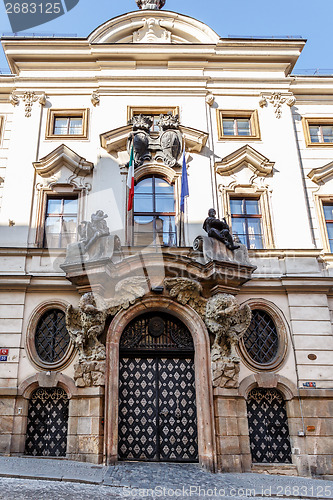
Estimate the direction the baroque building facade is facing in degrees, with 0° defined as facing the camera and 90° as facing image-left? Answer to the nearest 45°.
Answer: approximately 0°
